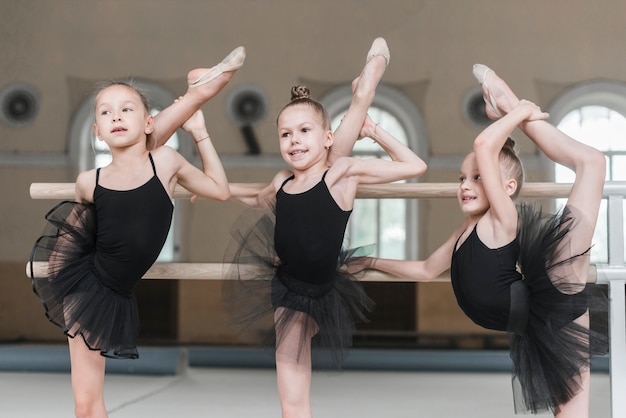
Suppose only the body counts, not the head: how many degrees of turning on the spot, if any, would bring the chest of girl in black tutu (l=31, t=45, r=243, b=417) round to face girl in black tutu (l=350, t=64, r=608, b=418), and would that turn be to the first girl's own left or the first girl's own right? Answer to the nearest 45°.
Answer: approximately 90° to the first girl's own left

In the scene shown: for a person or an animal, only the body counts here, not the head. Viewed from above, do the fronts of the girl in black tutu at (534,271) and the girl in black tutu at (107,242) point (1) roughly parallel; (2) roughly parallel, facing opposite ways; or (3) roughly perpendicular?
roughly perpendicular

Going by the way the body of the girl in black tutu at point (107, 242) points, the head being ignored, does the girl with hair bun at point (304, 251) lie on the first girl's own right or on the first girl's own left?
on the first girl's own left

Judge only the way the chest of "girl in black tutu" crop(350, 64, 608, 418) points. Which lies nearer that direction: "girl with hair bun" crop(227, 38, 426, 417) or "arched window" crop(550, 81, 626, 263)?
the girl with hair bun

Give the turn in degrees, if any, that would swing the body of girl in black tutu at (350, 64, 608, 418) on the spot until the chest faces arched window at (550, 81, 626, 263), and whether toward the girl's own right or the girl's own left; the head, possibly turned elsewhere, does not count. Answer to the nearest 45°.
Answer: approximately 135° to the girl's own right

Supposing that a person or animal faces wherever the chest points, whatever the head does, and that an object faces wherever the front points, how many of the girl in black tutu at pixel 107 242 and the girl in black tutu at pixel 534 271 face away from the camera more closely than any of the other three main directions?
0

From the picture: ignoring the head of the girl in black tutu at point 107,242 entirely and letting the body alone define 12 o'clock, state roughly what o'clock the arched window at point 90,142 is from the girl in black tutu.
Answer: The arched window is roughly at 6 o'clock from the girl in black tutu.

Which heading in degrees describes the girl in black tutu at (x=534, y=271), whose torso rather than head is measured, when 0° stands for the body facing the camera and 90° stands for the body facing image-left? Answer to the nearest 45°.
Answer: approximately 45°
